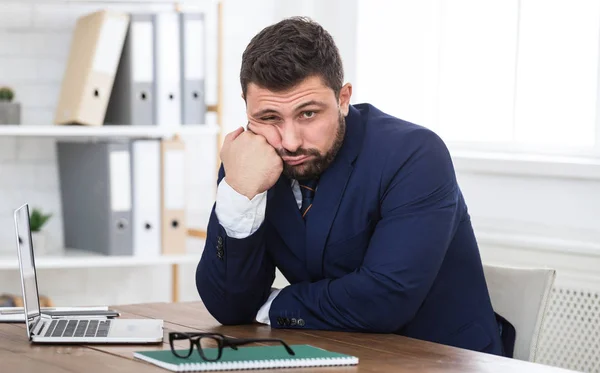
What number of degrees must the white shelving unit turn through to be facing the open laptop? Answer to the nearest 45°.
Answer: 0° — it already faces it

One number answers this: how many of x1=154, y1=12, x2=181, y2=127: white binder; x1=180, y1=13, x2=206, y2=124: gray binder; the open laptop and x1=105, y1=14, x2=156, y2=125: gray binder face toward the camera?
3

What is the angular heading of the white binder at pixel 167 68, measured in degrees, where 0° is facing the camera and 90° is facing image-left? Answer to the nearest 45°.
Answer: approximately 0°

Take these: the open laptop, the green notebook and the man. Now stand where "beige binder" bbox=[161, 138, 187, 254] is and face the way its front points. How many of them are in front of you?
3

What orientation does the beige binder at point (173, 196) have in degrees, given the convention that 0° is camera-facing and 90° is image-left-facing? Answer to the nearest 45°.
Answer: approximately 0°

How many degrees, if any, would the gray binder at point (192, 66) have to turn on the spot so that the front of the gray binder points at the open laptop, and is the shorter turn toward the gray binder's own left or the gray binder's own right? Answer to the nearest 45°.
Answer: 0° — it already faces it

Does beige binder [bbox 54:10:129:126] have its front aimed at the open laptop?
yes
